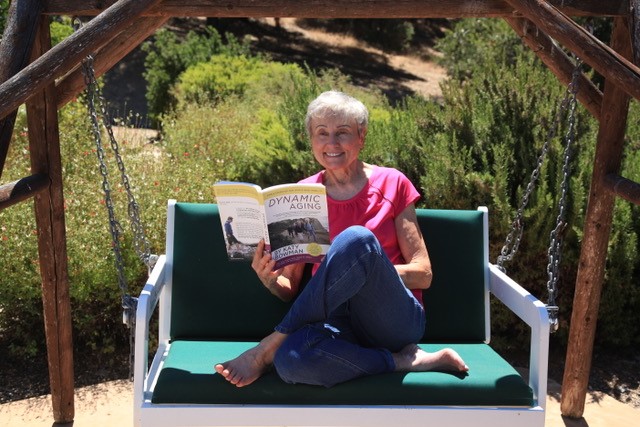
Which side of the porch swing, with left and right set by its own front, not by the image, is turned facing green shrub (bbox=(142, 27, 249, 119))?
back

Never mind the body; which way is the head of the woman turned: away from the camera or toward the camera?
toward the camera

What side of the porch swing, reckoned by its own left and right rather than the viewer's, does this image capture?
front
